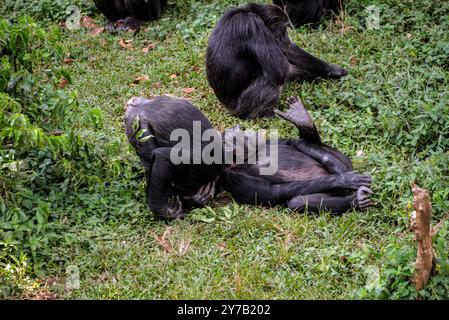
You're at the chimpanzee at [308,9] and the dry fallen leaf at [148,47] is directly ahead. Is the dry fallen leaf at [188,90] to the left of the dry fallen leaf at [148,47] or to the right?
left

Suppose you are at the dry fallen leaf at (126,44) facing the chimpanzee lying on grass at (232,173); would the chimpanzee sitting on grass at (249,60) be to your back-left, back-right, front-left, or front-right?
front-left

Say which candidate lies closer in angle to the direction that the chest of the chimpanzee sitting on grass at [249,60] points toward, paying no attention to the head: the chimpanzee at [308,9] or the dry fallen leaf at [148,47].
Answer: the chimpanzee

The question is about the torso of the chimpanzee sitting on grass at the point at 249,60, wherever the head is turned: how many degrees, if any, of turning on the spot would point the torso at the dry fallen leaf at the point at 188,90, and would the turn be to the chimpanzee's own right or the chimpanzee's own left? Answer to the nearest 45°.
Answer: approximately 135° to the chimpanzee's own left

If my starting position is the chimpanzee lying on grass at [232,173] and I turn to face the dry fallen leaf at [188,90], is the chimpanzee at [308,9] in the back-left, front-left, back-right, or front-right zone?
front-right

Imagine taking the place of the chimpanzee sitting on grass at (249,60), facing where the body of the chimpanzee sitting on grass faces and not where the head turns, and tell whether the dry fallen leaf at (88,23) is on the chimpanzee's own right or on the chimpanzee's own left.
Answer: on the chimpanzee's own left
